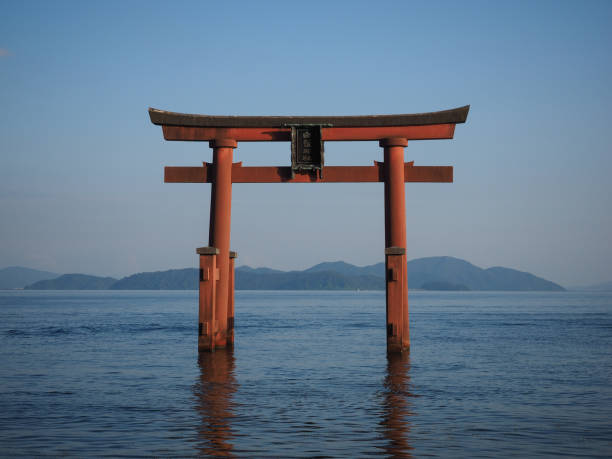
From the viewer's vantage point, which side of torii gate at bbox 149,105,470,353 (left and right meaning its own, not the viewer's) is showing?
front
